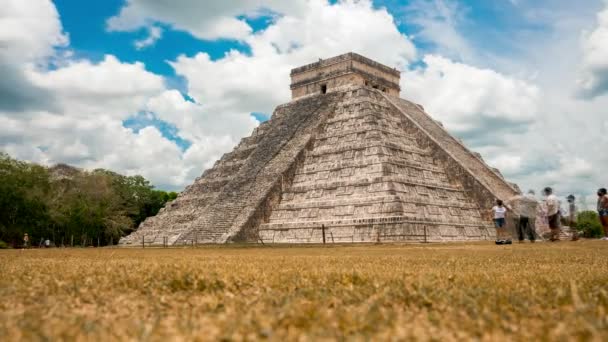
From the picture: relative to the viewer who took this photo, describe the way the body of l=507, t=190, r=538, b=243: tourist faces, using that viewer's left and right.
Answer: facing away from the viewer

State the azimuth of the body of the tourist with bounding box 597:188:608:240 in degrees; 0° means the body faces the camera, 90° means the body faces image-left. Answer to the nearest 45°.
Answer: approximately 90°

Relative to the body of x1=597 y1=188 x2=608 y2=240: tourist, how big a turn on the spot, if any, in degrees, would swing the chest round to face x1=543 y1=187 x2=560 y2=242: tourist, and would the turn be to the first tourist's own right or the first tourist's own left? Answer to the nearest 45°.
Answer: approximately 45° to the first tourist's own right

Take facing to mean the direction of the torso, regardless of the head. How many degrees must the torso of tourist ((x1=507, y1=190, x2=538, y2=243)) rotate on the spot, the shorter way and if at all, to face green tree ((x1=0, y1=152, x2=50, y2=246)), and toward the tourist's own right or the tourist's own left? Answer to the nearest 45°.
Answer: approximately 90° to the tourist's own left

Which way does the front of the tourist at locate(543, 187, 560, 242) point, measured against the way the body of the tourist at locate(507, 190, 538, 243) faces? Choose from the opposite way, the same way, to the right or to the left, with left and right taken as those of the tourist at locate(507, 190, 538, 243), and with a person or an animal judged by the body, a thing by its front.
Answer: to the left
